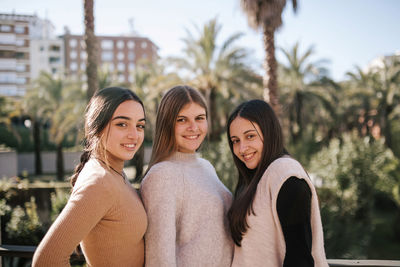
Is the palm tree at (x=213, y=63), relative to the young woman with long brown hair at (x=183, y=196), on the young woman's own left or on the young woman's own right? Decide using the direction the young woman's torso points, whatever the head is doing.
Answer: on the young woman's own left

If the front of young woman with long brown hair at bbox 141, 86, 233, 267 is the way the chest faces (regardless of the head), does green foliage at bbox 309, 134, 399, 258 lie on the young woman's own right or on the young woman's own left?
on the young woman's own left

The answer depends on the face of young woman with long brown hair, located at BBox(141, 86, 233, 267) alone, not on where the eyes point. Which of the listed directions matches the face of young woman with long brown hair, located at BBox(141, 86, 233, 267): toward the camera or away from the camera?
toward the camera

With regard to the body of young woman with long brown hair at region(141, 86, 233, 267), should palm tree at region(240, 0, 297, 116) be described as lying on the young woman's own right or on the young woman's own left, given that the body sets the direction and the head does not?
on the young woman's own left

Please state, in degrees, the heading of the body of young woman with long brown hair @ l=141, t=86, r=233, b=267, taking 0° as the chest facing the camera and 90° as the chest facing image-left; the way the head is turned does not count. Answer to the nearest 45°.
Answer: approximately 315°
